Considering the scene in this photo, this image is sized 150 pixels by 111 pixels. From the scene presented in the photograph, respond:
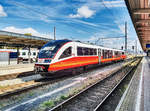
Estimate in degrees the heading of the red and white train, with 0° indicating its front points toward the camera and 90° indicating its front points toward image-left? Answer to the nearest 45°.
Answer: approximately 45°
